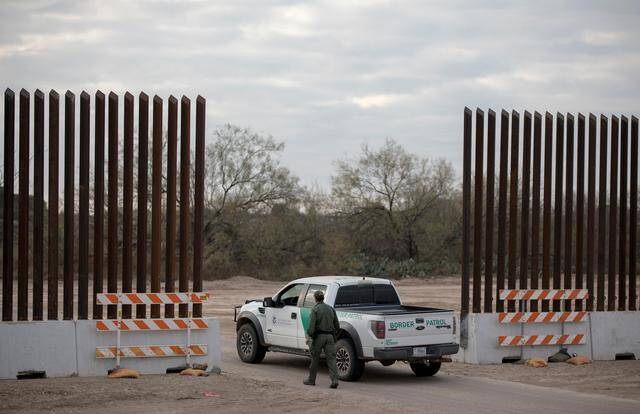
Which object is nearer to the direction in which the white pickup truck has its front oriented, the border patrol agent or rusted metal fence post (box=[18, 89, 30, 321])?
the rusted metal fence post

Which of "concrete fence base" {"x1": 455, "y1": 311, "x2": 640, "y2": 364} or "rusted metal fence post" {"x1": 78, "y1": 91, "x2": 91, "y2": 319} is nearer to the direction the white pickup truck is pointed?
the rusted metal fence post

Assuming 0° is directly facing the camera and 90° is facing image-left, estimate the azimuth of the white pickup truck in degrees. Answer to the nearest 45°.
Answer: approximately 135°

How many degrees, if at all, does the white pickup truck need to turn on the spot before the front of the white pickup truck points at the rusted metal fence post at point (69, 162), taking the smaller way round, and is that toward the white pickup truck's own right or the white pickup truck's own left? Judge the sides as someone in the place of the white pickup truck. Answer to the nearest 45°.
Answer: approximately 45° to the white pickup truck's own left

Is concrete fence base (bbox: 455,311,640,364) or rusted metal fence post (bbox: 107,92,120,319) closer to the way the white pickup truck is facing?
the rusted metal fence post

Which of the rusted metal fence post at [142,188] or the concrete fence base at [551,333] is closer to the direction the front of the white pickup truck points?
the rusted metal fence post

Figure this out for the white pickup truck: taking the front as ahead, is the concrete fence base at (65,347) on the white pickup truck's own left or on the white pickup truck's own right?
on the white pickup truck's own left
